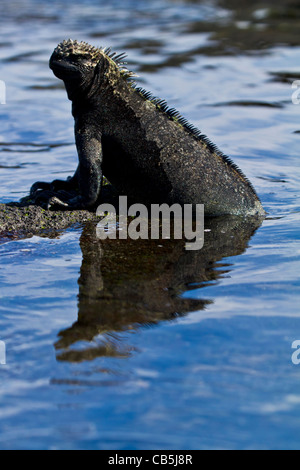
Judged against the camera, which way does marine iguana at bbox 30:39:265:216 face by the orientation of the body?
to the viewer's left
